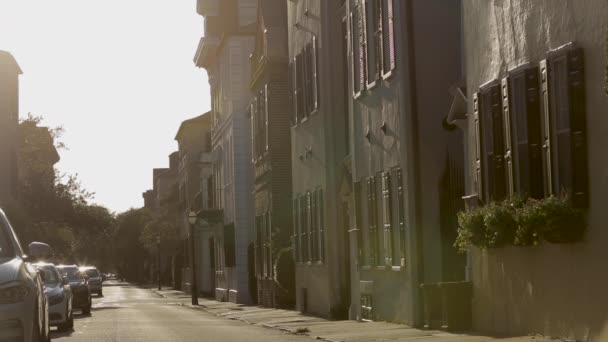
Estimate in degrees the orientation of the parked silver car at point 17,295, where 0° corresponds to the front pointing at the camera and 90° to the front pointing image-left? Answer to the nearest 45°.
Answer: approximately 0°

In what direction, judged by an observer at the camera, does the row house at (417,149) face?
facing to the left of the viewer

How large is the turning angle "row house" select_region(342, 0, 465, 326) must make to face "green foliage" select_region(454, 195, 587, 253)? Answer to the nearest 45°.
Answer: approximately 90° to its left

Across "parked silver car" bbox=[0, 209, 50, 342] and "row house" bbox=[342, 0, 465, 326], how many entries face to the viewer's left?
1

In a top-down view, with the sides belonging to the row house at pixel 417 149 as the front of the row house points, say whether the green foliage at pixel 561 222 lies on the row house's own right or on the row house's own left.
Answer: on the row house's own left

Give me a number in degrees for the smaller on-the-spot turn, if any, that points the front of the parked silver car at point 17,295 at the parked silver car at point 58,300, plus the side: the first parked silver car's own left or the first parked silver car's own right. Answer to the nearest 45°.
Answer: approximately 180°

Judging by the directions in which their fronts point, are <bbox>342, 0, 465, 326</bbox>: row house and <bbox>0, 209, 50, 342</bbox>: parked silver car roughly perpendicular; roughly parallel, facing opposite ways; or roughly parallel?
roughly perpendicular
